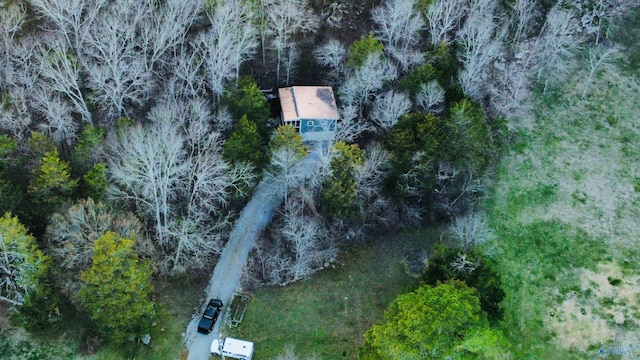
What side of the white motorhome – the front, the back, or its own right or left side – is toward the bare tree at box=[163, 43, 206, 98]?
right

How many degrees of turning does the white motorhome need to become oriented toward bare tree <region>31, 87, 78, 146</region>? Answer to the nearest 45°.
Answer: approximately 45° to its right

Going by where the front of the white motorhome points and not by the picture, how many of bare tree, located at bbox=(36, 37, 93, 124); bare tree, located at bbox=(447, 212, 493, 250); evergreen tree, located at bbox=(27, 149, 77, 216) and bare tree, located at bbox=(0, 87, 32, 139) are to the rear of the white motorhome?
1

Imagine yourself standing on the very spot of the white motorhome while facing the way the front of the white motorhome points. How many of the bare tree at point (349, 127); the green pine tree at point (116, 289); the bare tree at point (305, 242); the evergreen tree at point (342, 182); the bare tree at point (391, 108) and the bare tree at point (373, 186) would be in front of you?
1

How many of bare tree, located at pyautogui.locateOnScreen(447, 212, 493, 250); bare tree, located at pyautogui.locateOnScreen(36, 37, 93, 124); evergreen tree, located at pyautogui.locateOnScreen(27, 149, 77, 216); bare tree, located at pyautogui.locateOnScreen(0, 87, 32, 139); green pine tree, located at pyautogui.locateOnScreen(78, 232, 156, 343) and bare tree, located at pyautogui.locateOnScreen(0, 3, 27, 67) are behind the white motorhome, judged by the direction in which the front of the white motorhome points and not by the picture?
1

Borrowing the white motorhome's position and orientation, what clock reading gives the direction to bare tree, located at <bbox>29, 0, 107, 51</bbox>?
The bare tree is roughly at 2 o'clock from the white motorhome.

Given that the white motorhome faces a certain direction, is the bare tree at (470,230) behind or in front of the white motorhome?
behind

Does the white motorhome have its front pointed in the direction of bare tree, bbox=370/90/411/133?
no

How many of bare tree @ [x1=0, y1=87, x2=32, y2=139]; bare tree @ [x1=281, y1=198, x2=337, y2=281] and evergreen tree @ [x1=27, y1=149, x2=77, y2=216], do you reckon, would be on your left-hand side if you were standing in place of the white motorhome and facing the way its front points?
0

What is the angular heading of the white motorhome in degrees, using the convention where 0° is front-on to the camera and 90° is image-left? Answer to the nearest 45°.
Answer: approximately 90°

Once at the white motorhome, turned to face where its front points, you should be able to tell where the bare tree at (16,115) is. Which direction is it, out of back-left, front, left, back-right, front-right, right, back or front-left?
front-right

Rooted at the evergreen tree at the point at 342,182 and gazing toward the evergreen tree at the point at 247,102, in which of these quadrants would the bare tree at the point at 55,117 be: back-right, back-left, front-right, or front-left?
front-left

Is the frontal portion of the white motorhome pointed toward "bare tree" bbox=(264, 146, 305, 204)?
no

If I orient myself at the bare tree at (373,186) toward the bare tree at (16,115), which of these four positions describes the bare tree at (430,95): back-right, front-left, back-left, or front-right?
back-right

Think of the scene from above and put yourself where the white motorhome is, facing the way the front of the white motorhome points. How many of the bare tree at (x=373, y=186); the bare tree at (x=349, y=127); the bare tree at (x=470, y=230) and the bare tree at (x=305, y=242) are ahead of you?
0

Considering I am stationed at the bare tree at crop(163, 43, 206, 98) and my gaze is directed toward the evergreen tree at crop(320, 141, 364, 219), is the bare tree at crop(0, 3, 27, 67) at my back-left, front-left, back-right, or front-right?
back-right

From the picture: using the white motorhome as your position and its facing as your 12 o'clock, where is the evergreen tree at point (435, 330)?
The evergreen tree is roughly at 7 o'clock from the white motorhome.

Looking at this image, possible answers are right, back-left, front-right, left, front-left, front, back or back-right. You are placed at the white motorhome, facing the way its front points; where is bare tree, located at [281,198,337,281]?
back-right
